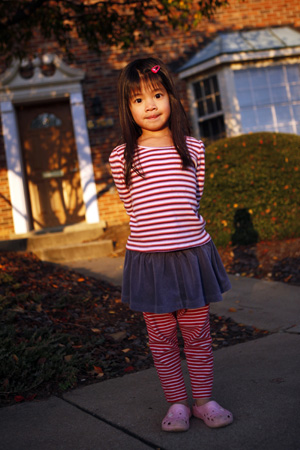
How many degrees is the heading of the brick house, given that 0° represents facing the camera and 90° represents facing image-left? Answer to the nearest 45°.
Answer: approximately 0°

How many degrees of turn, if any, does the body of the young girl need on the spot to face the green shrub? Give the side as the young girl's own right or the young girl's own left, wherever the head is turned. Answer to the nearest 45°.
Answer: approximately 180°

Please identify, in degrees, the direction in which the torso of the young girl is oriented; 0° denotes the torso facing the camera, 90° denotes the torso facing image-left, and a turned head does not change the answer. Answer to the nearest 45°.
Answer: approximately 0°

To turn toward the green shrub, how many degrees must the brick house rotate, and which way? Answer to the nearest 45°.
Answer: approximately 45° to its left
